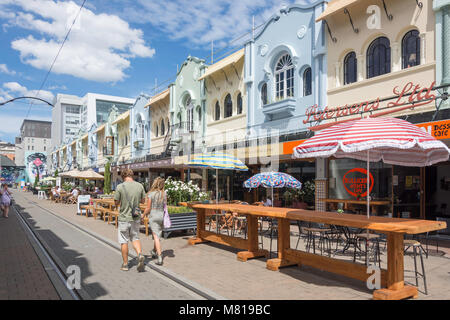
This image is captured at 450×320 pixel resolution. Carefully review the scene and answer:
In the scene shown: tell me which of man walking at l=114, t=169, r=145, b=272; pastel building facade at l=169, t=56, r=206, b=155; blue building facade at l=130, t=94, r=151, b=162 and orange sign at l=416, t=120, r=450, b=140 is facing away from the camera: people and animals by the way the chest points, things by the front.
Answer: the man walking

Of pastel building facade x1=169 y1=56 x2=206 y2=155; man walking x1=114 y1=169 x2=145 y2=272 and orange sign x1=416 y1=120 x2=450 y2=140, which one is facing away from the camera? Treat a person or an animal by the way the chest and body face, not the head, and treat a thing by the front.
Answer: the man walking

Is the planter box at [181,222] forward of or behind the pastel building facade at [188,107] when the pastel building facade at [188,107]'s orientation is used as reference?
forward

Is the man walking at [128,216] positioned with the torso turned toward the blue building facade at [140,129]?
yes

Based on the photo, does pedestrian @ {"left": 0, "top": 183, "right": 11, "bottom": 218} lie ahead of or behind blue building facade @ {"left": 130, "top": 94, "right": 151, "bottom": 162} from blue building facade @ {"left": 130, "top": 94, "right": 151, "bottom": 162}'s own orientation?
ahead

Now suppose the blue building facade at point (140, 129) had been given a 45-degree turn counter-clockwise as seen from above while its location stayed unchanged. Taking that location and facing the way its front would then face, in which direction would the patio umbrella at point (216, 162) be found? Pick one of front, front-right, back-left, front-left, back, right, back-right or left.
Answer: front

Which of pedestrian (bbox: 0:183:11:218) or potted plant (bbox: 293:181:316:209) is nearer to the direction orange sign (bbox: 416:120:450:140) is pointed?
the pedestrian

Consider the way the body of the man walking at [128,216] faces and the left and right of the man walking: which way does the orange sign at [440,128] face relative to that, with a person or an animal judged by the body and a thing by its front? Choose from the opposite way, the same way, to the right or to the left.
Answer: to the left

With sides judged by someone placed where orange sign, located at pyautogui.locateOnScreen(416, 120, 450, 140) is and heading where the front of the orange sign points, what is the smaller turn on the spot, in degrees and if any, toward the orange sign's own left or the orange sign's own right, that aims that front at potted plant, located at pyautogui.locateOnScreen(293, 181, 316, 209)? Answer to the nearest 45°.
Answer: approximately 90° to the orange sign's own right

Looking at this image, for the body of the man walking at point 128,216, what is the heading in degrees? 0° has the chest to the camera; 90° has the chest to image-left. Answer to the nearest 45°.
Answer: approximately 180°

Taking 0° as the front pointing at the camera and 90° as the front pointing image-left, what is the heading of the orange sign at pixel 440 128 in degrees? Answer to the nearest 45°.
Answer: approximately 45°
